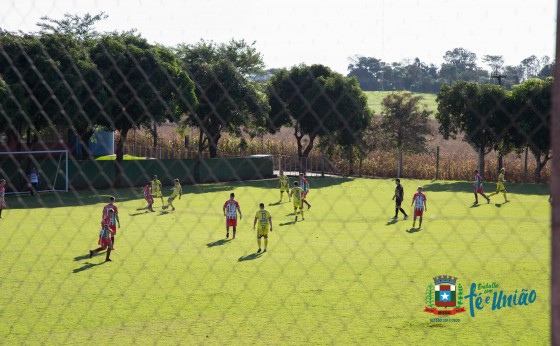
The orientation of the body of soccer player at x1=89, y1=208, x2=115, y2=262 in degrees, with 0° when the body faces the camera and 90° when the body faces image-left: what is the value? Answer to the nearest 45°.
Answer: approximately 270°

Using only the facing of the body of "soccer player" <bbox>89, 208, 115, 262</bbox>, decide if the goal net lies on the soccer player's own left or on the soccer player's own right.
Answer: on the soccer player's own left
